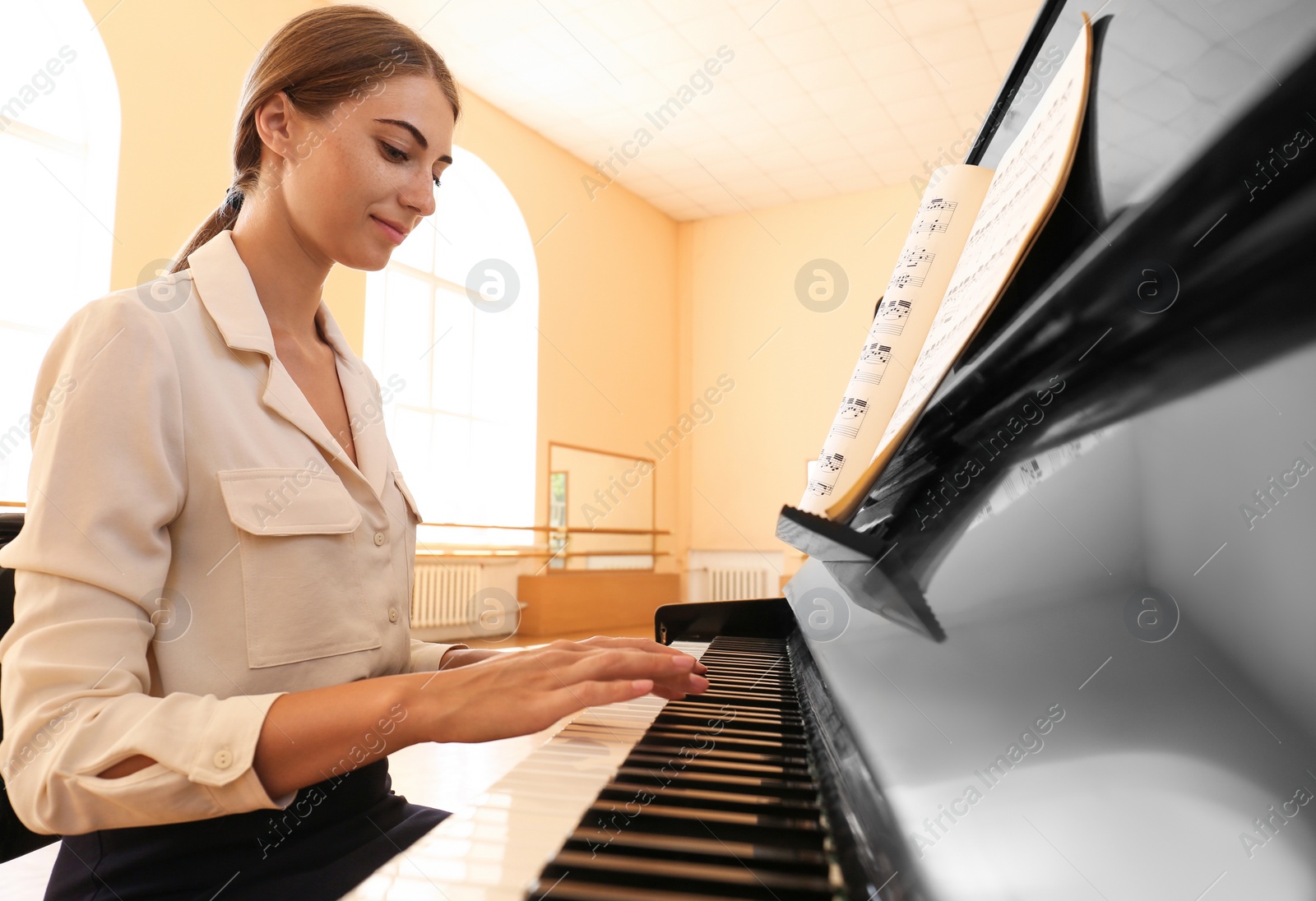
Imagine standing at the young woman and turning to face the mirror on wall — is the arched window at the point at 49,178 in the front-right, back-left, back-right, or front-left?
front-left

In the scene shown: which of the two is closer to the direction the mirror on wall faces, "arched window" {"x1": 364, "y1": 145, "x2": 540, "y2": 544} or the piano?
the piano

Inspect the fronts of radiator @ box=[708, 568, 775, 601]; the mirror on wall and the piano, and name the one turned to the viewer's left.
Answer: the piano

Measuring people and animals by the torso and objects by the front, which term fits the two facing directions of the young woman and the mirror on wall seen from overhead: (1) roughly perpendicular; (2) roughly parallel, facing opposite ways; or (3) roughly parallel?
roughly parallel

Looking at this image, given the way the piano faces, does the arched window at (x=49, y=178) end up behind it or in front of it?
in front

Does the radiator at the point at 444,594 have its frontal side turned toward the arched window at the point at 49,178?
no

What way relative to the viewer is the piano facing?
to the viewer's left

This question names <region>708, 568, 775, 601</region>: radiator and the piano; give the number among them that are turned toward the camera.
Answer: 1

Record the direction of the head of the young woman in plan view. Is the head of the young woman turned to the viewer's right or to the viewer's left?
to the viewer's right

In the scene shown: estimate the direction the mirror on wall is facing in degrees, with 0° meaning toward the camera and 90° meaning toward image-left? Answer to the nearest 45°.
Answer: approximately 315°

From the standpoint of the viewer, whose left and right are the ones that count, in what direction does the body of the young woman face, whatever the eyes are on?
facing the viewer and to the right of the viewer

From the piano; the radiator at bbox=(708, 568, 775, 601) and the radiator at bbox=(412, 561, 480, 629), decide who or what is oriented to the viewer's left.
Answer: the piano

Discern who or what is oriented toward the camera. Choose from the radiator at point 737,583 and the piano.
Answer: the radiator

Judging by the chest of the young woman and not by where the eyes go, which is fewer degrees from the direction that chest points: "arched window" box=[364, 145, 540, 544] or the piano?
the piano

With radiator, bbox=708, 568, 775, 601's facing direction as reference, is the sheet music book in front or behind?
in front

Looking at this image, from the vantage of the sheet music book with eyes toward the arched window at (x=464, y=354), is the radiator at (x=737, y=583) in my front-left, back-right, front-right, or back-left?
front-right

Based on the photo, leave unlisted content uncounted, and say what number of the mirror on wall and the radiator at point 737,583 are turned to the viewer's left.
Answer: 0

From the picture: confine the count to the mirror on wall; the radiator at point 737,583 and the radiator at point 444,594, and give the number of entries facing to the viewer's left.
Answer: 0

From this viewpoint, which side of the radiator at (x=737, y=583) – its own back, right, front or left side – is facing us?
front

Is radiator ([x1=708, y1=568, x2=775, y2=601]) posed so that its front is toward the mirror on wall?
no

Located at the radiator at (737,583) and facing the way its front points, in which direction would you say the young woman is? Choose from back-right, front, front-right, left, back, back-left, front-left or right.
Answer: front

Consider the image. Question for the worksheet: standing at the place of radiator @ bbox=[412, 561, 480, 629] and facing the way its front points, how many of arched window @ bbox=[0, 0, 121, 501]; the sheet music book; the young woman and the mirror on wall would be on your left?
1

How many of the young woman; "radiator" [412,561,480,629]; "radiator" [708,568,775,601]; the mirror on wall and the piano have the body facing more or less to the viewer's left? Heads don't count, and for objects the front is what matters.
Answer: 1

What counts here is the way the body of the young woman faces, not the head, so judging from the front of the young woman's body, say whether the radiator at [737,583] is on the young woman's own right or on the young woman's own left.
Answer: on the young woman's own left
